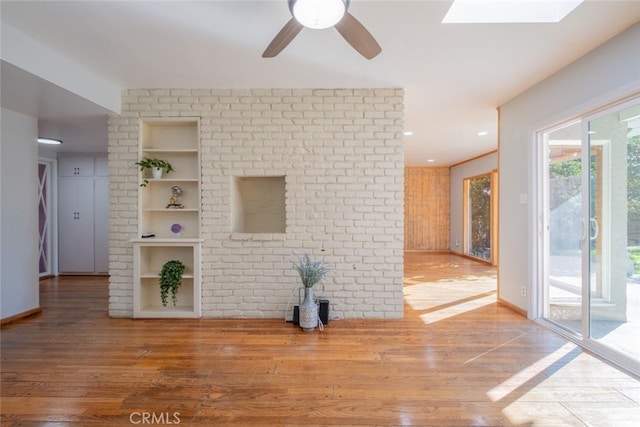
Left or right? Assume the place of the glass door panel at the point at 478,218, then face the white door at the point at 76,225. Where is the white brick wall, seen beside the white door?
left

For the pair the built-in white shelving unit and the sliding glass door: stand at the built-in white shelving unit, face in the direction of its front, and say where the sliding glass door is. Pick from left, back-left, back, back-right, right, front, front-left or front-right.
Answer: front-left

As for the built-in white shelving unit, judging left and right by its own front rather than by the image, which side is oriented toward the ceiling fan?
front

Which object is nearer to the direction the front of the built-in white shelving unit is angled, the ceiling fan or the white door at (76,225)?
the ceiling fan

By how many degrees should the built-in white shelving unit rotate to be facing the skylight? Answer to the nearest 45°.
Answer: approximately 45° to its left

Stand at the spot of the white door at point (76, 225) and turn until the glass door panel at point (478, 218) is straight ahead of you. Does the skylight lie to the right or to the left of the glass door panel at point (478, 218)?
right

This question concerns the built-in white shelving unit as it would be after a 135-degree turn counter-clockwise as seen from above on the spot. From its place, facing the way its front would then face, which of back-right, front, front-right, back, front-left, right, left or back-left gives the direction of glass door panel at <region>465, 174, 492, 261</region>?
front-right

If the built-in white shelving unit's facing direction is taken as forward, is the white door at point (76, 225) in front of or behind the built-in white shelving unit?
behind

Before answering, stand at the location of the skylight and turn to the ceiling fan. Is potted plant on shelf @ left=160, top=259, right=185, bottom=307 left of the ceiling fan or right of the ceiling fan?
right

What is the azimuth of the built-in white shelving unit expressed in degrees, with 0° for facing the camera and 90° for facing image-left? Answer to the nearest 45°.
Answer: approximately 0°
